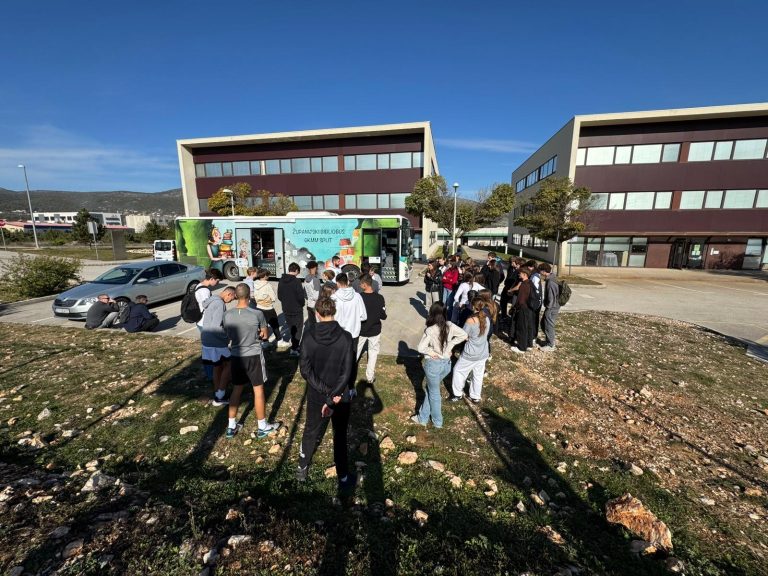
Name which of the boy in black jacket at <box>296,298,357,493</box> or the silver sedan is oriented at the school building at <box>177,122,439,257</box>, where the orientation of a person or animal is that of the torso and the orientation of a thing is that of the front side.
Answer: the boy in black jacket

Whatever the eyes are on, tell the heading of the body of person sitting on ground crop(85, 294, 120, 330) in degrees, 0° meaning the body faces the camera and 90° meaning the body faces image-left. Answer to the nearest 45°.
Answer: approximately 270°

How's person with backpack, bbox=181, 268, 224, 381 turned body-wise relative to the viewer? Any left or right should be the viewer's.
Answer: facing to the right of the viewer

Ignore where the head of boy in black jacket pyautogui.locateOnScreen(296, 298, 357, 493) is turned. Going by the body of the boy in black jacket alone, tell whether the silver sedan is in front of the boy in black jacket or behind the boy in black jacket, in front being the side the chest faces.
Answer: in front

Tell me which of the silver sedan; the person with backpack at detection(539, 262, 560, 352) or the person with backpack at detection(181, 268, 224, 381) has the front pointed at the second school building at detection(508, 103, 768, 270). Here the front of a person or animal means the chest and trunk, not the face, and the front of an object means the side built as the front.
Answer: the person with backpack at detection(181, 268, 224, 381)

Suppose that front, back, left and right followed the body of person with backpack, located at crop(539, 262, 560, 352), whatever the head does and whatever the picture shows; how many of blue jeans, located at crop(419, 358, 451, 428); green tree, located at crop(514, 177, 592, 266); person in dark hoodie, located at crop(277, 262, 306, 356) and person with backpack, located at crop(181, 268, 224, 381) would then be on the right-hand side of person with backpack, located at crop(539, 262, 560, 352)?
1

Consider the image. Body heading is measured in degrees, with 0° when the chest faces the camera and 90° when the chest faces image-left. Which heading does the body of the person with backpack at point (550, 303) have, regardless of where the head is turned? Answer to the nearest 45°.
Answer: approximately 90°

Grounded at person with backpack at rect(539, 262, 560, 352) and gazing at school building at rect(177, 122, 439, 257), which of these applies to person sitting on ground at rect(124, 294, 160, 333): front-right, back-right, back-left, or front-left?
front-left

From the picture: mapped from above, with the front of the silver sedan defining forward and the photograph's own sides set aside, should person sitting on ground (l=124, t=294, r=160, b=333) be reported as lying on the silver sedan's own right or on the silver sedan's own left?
on the silver sedan's own left

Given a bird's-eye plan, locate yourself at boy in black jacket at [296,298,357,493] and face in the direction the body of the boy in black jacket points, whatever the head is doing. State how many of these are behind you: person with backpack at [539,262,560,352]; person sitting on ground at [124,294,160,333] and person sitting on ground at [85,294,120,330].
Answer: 0

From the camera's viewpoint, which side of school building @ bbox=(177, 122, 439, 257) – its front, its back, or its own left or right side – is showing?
front

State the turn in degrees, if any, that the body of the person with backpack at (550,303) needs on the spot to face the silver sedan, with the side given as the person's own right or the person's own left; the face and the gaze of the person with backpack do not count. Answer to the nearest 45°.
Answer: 0° — they already face it

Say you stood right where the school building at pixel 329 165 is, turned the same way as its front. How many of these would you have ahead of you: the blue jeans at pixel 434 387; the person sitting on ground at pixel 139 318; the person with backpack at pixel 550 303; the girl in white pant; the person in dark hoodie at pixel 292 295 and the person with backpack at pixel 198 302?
6

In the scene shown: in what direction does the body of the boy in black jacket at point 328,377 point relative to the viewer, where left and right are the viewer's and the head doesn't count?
facing away from the viewer

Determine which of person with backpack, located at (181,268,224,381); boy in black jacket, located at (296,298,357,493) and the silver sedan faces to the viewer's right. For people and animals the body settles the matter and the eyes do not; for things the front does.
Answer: the person with backpack

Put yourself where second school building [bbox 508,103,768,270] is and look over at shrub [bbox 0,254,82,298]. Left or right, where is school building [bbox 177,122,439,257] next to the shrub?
right
